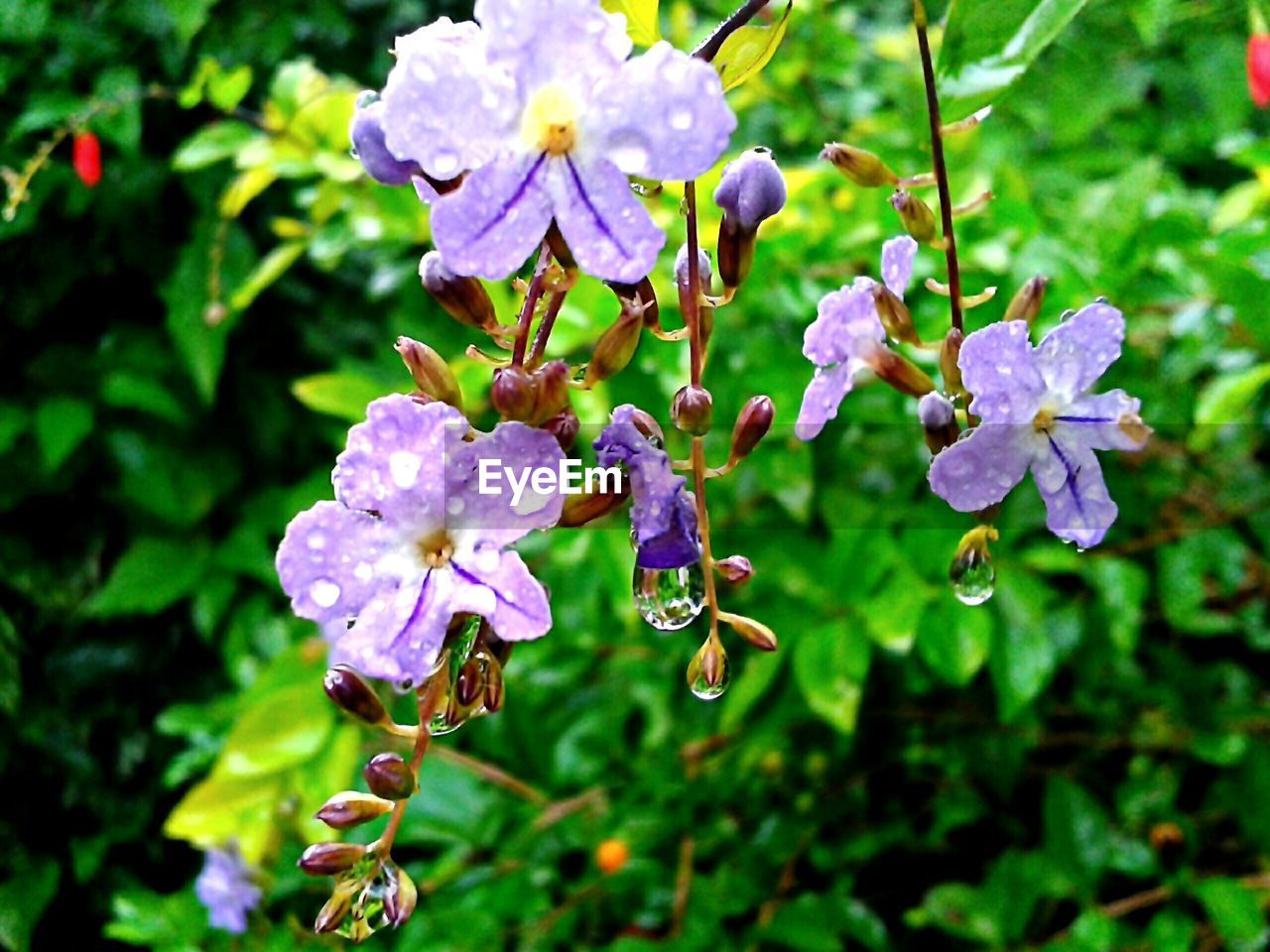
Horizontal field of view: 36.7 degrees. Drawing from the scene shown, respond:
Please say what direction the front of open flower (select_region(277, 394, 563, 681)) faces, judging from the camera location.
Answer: facing the viewer

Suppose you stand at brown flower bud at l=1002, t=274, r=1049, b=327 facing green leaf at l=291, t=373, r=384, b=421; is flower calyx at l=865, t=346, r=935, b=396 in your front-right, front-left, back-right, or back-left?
front-left

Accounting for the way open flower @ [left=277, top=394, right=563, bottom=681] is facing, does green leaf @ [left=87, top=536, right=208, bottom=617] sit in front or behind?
behind
